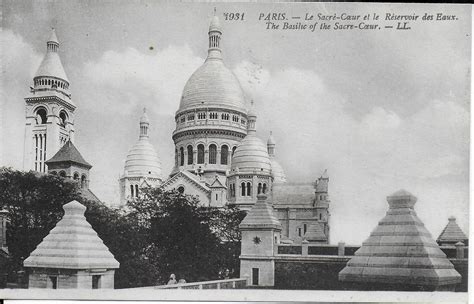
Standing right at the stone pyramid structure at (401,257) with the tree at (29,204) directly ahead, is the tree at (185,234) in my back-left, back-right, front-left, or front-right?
front-right

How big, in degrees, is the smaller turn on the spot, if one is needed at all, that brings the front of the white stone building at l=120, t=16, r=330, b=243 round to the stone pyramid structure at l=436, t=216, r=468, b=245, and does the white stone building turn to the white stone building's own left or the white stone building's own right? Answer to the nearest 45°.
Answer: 0° — it already faces it

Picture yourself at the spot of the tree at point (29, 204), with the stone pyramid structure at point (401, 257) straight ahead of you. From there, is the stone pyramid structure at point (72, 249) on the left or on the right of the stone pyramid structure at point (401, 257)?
right

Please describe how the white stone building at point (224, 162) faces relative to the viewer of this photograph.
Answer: facing the viewer and to the right of the viewer

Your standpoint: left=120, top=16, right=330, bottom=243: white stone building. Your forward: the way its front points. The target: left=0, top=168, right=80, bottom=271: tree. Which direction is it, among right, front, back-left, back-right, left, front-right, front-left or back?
right

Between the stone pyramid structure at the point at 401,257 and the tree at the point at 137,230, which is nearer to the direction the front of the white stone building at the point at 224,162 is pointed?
the stone pyramid structure

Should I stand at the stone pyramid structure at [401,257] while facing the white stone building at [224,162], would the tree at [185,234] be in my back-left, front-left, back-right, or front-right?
front-left

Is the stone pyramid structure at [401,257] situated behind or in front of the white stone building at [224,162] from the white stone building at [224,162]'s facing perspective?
in front

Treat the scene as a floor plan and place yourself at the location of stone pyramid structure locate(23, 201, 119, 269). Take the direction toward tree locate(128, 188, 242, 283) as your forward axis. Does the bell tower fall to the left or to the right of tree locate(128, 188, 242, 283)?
left

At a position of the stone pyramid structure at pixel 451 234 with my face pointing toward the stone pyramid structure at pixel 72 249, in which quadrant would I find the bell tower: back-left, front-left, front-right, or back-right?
front-right
